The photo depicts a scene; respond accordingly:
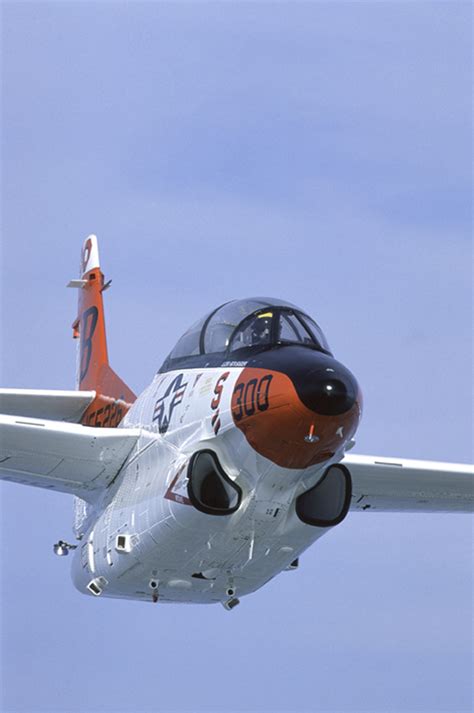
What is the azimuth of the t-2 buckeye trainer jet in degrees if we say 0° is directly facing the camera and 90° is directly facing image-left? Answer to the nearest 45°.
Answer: approximately 315°
